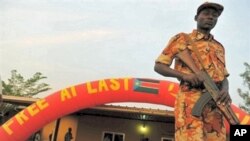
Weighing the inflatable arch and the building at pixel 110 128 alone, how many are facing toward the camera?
2

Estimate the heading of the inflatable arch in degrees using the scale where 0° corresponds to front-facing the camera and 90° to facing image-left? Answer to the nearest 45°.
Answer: approximately 0°

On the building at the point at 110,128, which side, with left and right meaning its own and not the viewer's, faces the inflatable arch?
front

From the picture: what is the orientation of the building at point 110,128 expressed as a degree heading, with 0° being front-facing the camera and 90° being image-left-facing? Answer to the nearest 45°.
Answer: approximately 0°

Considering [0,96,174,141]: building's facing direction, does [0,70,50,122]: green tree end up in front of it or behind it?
behind

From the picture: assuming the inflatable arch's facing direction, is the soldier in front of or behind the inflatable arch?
in front

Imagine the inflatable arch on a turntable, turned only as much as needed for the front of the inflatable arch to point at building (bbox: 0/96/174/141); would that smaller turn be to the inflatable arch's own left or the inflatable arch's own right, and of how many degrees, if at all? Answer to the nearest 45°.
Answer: approximately 180°

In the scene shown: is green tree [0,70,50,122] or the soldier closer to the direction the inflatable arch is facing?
the soldier

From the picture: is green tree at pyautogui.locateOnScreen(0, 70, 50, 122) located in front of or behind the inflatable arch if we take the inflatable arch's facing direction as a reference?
behind
